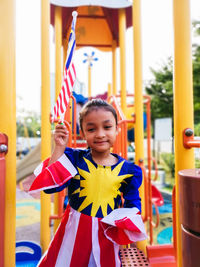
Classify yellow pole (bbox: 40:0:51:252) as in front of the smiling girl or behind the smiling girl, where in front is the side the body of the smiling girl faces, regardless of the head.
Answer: behind

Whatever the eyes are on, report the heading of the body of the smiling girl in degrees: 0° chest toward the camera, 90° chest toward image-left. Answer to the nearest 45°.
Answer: approximately 0°

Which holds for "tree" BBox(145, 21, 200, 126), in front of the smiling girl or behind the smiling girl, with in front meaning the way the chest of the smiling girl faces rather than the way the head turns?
behind

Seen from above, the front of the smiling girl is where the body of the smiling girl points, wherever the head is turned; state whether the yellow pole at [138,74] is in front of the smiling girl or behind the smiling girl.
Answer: behind
